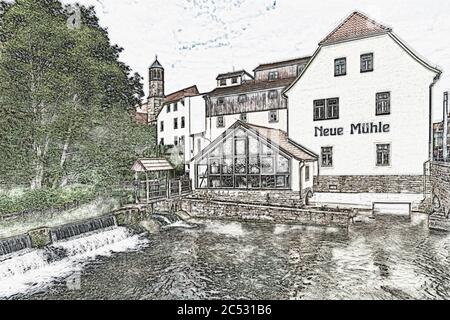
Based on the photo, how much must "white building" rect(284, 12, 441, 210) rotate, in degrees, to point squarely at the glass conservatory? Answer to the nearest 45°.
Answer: approximately 90° to its right

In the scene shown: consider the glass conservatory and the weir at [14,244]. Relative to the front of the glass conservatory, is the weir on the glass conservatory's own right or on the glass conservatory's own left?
on the glass conservatory's own right

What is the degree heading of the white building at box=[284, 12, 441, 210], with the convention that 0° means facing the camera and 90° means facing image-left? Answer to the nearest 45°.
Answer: approximately 0°

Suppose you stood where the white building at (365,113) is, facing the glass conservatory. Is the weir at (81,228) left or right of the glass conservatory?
left

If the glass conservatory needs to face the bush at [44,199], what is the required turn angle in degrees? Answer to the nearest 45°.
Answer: approximately 45° to its right

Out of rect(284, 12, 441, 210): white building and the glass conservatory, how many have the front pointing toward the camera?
2

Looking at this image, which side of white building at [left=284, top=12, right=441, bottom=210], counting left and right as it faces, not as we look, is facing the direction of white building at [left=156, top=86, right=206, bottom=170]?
right

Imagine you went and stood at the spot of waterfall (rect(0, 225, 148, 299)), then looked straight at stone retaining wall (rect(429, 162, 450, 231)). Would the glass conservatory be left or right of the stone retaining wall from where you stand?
left
